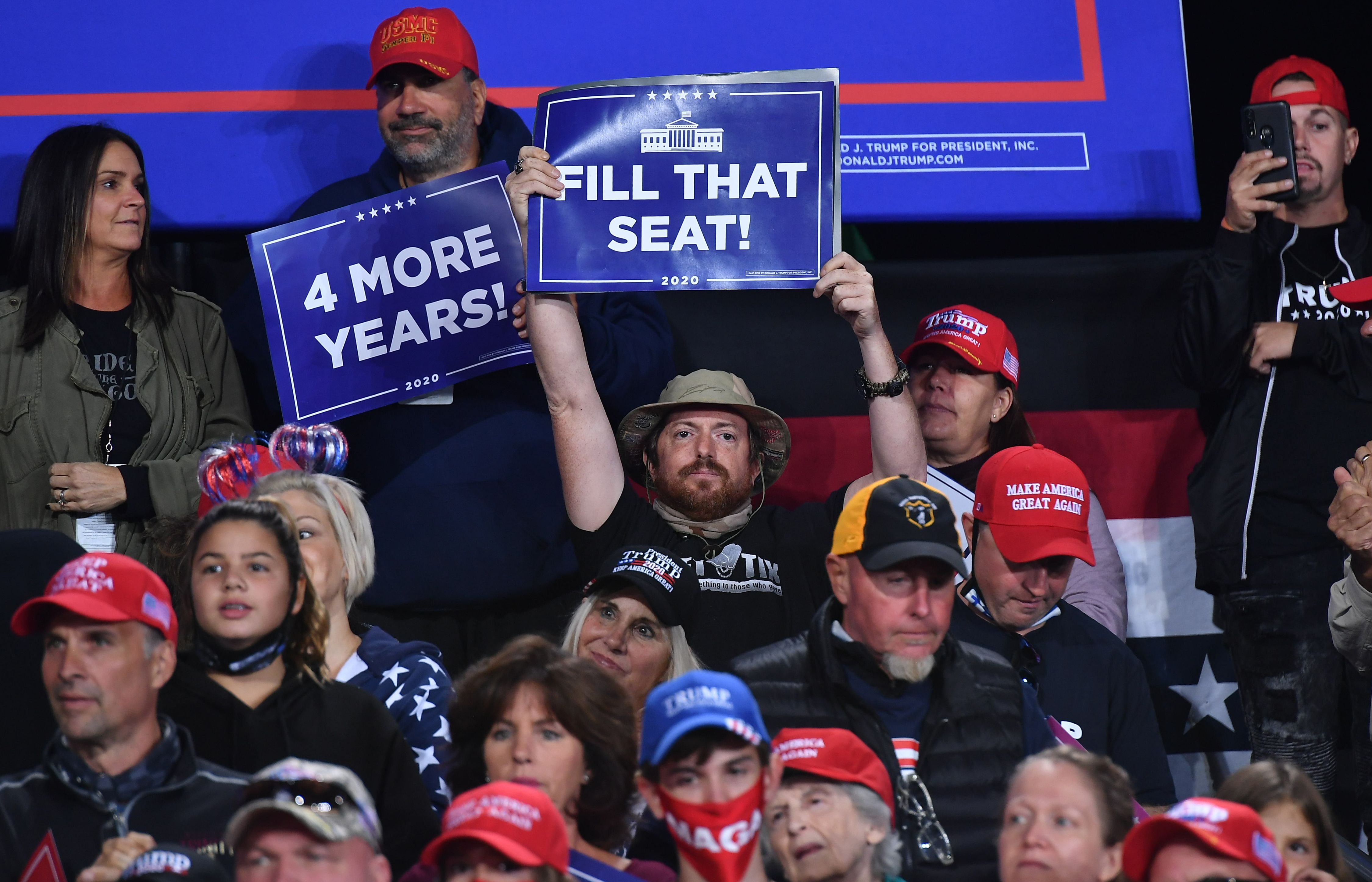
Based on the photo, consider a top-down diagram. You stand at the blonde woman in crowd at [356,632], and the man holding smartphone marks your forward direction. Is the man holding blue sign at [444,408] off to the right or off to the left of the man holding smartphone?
left

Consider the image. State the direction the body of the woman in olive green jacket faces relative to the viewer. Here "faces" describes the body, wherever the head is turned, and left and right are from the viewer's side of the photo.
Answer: facing the viewer and to the right of the viewer

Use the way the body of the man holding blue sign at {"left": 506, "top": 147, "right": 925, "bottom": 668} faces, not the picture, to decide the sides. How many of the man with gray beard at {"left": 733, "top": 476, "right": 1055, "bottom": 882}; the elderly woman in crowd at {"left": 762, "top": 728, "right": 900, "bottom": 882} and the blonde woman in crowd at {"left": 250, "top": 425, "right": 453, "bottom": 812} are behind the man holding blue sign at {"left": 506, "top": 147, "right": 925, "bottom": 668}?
0

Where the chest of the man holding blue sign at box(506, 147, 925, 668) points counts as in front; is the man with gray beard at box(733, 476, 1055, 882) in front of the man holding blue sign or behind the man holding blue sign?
in front

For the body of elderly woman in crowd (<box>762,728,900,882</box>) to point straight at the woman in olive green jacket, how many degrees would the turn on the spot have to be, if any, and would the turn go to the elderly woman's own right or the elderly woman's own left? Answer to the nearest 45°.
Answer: approximately 90° to the elderly woman's own right

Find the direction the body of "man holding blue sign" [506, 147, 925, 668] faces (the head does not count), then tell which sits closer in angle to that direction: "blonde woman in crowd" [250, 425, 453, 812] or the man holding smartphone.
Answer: the blonde woman in crowd

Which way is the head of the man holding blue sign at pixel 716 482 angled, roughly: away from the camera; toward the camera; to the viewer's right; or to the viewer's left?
toward the camera

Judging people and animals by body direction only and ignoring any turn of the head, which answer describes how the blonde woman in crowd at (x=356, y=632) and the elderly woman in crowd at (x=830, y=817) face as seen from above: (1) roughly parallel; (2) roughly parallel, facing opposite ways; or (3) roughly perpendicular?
roughly parallel

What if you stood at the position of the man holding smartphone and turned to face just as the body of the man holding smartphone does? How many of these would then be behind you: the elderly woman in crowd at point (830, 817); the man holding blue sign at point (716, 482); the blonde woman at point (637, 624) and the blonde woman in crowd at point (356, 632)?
0

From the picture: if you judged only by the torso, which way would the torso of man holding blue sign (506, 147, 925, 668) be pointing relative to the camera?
toward the camera

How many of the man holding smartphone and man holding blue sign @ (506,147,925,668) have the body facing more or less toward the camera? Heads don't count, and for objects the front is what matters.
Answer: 2

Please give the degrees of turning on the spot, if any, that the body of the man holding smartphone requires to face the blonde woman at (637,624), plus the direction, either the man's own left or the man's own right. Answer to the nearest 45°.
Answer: approximately 45° to the man's own right

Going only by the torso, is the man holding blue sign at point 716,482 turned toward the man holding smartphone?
no

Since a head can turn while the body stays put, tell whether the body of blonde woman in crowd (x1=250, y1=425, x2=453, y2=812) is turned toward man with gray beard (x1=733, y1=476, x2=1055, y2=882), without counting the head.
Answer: no

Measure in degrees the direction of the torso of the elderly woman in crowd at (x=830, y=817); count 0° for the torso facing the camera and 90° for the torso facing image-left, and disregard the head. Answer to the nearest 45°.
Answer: approximately 45°

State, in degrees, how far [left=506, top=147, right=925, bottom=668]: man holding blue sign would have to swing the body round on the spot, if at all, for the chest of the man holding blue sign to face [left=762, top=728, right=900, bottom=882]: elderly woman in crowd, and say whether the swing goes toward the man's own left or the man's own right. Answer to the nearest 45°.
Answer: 0° — they already face them

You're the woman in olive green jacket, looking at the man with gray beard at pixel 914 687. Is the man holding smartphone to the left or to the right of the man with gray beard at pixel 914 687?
left

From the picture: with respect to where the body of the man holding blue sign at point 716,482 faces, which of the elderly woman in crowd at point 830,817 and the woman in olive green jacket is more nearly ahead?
the elderly woman in crowd
